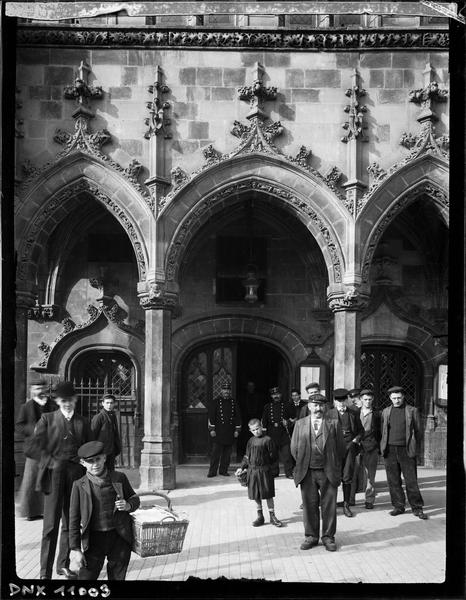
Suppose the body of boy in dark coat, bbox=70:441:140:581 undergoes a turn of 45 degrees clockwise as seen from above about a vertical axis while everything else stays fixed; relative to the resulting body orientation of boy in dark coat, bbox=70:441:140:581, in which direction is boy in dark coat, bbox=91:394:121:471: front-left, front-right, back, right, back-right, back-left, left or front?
back-right

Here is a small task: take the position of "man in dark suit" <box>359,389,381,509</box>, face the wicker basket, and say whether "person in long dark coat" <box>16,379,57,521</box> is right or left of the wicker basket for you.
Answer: right

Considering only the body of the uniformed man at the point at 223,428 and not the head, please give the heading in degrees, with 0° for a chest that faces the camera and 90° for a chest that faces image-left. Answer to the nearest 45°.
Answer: approximately 0°

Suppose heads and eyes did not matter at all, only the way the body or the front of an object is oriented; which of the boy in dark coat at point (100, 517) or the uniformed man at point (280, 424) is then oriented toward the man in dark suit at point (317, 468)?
the uniformed man

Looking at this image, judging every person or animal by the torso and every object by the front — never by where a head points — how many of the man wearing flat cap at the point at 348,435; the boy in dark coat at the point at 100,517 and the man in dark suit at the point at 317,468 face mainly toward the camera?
3
